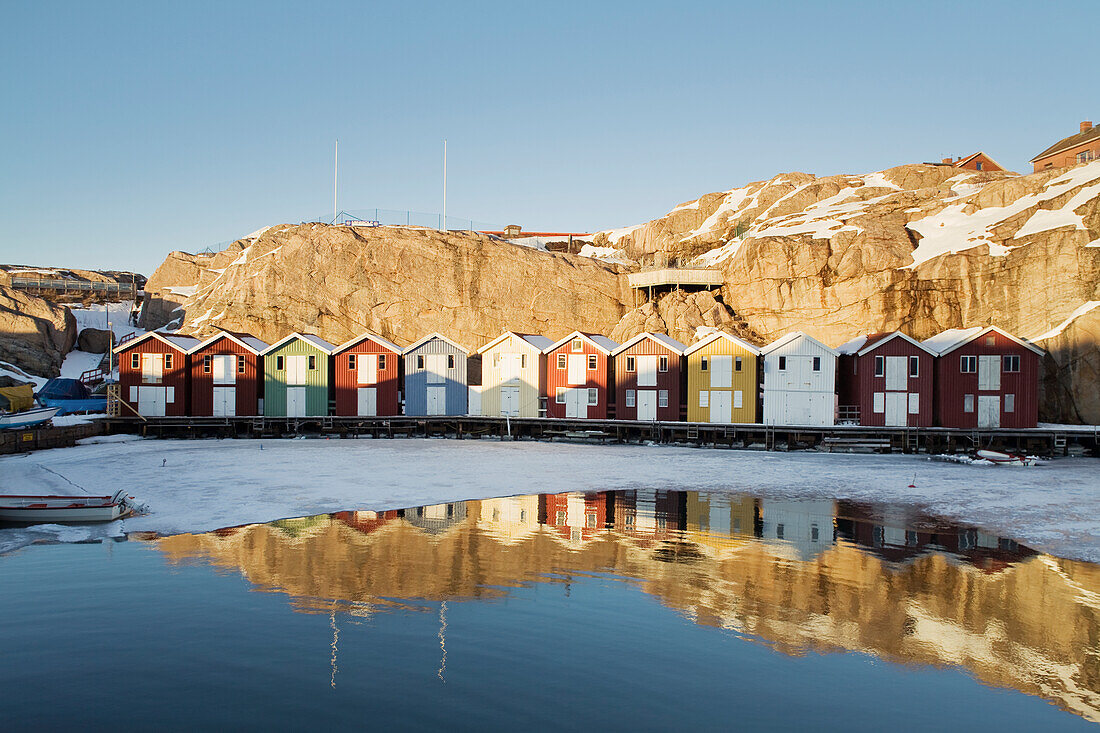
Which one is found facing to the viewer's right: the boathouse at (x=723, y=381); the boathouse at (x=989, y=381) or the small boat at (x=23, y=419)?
the small boat

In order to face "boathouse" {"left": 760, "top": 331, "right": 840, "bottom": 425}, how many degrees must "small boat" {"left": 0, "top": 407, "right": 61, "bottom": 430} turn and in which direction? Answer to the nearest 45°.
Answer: approximately 45° to its right

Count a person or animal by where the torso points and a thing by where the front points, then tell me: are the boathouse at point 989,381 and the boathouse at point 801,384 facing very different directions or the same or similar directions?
same or similar directions

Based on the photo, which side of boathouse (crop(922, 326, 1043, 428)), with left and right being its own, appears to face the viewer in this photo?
front

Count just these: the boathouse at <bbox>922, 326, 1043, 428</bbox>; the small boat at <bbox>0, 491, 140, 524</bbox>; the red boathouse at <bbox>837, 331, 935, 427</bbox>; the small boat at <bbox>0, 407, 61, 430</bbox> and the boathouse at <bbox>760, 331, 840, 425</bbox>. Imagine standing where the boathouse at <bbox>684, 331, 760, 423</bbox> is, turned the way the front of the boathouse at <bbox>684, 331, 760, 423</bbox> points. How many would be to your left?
3

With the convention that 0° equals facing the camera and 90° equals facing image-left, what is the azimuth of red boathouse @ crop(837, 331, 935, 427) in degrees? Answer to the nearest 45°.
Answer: approximately 0°

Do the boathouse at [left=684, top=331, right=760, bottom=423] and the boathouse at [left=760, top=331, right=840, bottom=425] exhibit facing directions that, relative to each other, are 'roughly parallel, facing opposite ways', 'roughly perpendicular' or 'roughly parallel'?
roughly parallel

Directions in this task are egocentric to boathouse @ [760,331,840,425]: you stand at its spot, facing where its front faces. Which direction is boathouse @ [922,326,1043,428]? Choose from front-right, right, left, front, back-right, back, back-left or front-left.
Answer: left

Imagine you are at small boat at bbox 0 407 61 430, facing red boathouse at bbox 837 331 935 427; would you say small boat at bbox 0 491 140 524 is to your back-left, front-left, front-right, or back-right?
front-right

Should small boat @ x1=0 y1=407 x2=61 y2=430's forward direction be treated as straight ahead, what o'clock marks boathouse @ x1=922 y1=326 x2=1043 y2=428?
The boathouse is roughly at 1 o'clock from the small boat.

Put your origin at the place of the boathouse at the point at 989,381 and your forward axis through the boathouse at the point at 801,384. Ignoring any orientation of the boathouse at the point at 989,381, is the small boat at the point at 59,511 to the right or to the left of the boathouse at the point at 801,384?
left

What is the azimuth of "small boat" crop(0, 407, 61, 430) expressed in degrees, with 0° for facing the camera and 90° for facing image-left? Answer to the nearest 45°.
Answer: approximately 270°

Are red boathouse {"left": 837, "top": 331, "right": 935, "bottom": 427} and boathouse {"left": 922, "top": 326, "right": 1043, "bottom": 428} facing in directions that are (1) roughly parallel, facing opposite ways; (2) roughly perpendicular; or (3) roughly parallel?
roughly parallel

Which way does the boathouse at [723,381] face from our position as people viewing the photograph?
facing the viewer

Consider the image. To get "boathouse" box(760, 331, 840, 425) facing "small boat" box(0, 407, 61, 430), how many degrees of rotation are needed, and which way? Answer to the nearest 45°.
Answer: approximately 45° to its right
